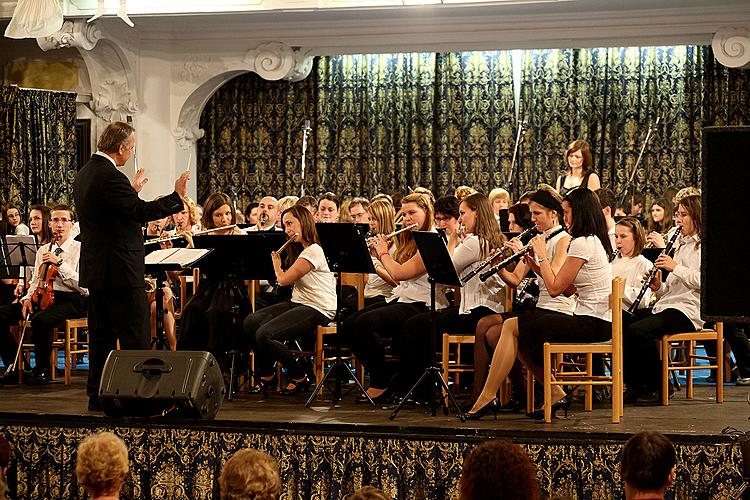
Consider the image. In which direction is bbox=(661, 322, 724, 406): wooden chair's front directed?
to the viewer's left

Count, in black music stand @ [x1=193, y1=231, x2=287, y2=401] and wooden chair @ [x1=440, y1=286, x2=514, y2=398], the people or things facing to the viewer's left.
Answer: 1

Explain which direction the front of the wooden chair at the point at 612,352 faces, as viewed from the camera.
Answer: facing to the left of the viewer

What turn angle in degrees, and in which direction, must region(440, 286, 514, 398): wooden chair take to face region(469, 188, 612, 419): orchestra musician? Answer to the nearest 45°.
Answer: approximately 135° to its left

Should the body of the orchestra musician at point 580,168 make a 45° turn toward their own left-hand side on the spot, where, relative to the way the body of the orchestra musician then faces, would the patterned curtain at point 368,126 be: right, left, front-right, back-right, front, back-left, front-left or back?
back-right

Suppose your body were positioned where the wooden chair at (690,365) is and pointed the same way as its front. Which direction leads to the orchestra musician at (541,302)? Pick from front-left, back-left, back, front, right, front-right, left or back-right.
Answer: front-left

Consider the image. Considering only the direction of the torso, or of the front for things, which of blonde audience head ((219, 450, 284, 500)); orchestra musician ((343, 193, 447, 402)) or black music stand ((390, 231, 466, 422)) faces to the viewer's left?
the orchestra musician

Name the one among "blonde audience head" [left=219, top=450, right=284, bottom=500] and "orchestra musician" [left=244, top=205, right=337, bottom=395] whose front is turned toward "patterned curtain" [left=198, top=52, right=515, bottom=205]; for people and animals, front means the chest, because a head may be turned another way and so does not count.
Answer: the blonde audience head

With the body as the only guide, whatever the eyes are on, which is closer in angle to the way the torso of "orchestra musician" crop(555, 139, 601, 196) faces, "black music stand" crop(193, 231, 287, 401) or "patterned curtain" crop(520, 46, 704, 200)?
the black music stand

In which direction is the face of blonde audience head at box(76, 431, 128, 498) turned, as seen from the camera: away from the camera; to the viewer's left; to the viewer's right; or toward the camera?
away from the camera

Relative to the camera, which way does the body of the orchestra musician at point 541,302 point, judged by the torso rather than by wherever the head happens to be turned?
to the viewer's left

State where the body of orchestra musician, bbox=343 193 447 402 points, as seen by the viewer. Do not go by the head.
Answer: to the viewer's left
